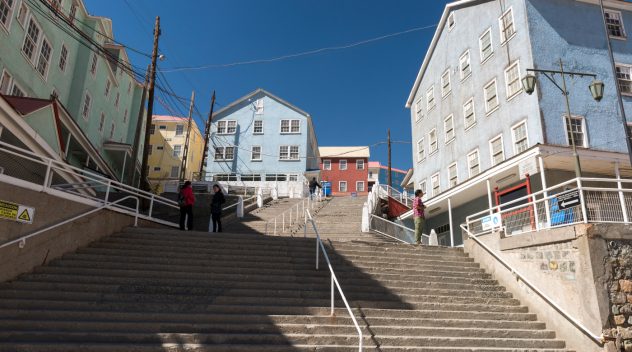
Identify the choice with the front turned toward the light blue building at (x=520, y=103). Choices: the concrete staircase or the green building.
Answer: the green building

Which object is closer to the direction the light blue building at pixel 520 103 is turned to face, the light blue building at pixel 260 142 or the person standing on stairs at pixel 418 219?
the person standing on stairs

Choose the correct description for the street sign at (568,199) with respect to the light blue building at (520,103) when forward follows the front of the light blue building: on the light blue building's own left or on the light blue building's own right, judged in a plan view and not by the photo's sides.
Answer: on the light blue building's own left

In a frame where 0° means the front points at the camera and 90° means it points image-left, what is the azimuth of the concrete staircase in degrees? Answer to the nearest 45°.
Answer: approximately 0°

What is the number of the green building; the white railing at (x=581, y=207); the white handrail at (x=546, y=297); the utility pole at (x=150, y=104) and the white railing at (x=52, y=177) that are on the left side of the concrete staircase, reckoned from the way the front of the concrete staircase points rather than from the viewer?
2

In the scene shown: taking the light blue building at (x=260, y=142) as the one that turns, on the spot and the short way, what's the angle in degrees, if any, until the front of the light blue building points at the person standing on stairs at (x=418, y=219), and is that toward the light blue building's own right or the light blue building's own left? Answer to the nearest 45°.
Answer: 0° — it already faces them

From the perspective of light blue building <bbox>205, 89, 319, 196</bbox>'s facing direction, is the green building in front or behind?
in front

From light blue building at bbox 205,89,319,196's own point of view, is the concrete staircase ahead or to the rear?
ahead

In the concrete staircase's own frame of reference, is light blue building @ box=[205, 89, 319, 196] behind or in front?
behind

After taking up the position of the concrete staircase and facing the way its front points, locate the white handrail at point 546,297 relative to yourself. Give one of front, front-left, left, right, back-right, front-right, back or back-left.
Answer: left

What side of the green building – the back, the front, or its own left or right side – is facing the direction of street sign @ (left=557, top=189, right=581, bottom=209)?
front

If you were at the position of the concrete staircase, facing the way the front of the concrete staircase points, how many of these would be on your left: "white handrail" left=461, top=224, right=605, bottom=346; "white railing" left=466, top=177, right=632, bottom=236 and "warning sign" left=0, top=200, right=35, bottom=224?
2

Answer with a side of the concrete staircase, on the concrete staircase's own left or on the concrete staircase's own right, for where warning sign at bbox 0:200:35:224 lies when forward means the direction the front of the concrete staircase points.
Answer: on the concrete staircase's own right

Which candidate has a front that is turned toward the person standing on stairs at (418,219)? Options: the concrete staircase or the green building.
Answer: the green building
